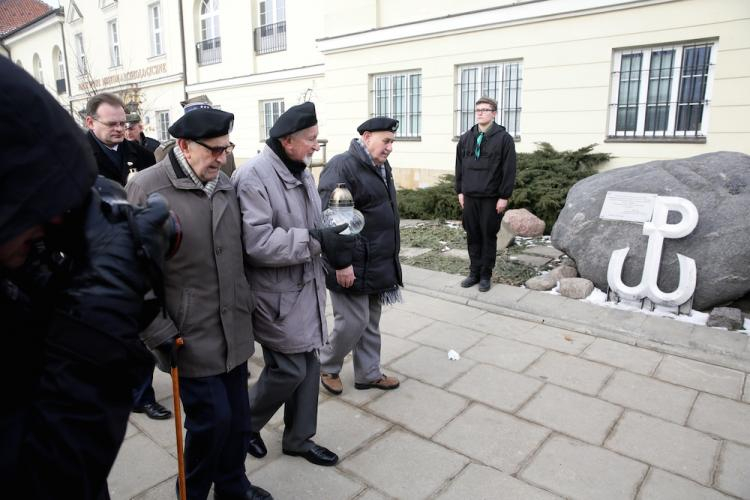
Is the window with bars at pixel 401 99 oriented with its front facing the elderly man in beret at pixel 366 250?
yes

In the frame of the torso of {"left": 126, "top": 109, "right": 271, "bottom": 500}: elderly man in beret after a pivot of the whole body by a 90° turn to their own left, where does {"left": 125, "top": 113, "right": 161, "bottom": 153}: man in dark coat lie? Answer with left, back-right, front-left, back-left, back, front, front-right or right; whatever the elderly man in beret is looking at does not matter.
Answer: front-left

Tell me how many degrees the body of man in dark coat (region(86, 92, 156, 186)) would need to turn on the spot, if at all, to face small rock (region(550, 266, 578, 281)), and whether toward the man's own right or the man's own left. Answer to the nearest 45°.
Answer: approximately 45° to the man's own left

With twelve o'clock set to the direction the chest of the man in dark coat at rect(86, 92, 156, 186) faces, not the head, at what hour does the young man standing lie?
The young man standing is roughly at 10 o'clock from the man in dark coat.

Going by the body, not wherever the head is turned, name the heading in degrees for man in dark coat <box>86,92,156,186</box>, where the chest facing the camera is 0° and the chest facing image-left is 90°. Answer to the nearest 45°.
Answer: approximately 315°

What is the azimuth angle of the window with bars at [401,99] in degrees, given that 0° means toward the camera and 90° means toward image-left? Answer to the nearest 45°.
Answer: approximately 0°

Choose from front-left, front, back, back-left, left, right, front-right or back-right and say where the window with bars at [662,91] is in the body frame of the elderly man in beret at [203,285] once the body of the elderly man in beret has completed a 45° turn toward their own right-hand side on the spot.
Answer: back-left

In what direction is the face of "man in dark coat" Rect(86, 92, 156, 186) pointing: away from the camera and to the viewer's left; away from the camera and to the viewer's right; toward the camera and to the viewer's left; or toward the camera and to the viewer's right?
toward the camera and to the viewer's right

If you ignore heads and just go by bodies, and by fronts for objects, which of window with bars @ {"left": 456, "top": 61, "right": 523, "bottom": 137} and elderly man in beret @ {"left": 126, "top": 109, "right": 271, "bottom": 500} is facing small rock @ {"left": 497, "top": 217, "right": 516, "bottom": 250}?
the window with bars

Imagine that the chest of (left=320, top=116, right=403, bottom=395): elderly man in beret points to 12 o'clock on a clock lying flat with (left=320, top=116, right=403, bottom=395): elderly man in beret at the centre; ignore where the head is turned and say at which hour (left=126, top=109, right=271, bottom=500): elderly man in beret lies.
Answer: (left=126, top=109, right=271, bottom=500): elderly man in beret is roughly at 4 o'clock from (left=320, top=116, right=403, bottom=395): elderly man in beret.
